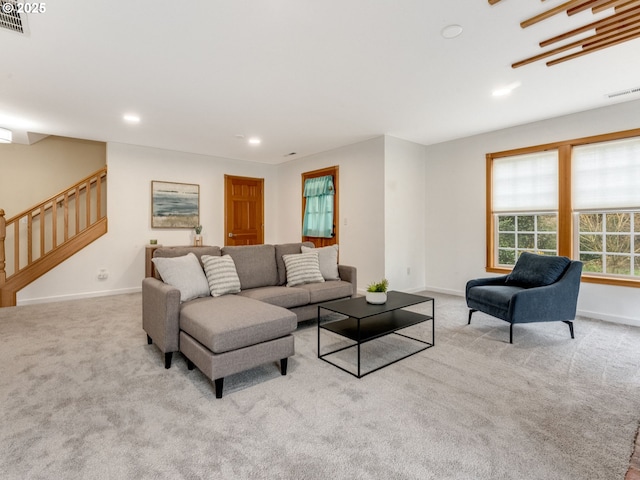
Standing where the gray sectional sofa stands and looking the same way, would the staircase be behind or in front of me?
behind

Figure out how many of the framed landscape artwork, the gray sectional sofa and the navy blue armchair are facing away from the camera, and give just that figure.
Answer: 0

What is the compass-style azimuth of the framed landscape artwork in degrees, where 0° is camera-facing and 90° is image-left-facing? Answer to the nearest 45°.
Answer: approximately 315°

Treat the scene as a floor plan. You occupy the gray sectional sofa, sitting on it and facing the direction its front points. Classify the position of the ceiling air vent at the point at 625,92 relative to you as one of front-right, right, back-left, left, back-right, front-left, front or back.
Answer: front-left

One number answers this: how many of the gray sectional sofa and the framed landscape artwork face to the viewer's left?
0

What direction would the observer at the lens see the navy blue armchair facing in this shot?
facing the viewer and to the left of the viewer

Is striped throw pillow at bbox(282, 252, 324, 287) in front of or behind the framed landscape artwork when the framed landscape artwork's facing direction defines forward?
in front

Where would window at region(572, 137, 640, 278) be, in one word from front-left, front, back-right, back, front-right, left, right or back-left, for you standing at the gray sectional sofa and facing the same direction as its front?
front-left

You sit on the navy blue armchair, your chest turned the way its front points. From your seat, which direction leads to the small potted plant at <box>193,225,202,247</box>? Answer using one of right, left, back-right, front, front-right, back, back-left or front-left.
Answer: front-right

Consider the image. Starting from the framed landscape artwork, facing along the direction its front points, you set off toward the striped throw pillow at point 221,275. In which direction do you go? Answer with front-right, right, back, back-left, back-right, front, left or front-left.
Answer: front-right

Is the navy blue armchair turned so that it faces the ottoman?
yes
